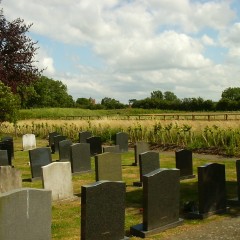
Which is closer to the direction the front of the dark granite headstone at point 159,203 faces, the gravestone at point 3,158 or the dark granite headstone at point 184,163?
the gravestone

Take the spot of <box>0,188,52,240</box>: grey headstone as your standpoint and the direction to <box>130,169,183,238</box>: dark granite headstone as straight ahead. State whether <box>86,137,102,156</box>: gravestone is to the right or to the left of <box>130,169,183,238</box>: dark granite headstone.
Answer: left
